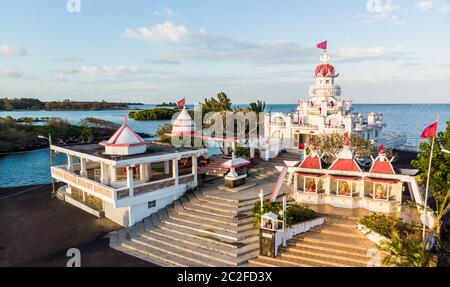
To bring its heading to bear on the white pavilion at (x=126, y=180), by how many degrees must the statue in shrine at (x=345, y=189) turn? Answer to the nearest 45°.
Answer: approximately 90° to its right

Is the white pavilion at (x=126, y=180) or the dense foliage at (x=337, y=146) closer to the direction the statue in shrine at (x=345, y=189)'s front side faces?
the white pavilion

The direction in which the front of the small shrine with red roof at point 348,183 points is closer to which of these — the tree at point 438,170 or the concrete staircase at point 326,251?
the concrete staircase

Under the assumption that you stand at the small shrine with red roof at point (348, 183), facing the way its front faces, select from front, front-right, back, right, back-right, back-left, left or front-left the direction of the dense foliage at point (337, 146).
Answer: back

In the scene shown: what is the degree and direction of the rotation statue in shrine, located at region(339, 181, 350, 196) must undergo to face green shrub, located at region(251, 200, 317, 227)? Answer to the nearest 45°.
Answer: approximately 45° to its right

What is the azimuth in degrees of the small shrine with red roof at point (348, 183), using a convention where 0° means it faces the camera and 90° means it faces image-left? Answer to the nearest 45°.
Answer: approximately 0°

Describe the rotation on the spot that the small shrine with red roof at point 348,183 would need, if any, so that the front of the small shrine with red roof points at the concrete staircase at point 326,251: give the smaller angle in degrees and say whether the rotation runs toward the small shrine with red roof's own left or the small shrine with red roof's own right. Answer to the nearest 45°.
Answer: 0° — it already faces it

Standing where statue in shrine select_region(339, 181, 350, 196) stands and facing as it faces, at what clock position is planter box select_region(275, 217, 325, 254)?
The planter box is roughly at 1 o'clock from the statue in shrine.

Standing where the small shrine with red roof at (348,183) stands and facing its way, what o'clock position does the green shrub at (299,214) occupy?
The green shrub is roughly at 1 o'clock from the small shrine with red roof.

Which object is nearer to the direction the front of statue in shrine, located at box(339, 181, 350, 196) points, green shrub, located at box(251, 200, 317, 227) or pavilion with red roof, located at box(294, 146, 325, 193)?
the green shrub

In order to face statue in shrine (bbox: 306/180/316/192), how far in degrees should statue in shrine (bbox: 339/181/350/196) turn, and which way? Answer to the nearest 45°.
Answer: approximately 90° to its right

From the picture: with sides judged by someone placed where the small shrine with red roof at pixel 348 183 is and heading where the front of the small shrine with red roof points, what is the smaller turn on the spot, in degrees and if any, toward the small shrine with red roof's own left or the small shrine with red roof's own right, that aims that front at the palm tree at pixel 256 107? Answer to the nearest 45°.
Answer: approximately 135° to the small shrine with red roof's own right

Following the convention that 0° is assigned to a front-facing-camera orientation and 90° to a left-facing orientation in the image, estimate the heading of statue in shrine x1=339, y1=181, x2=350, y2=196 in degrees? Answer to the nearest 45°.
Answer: approximately 0°
